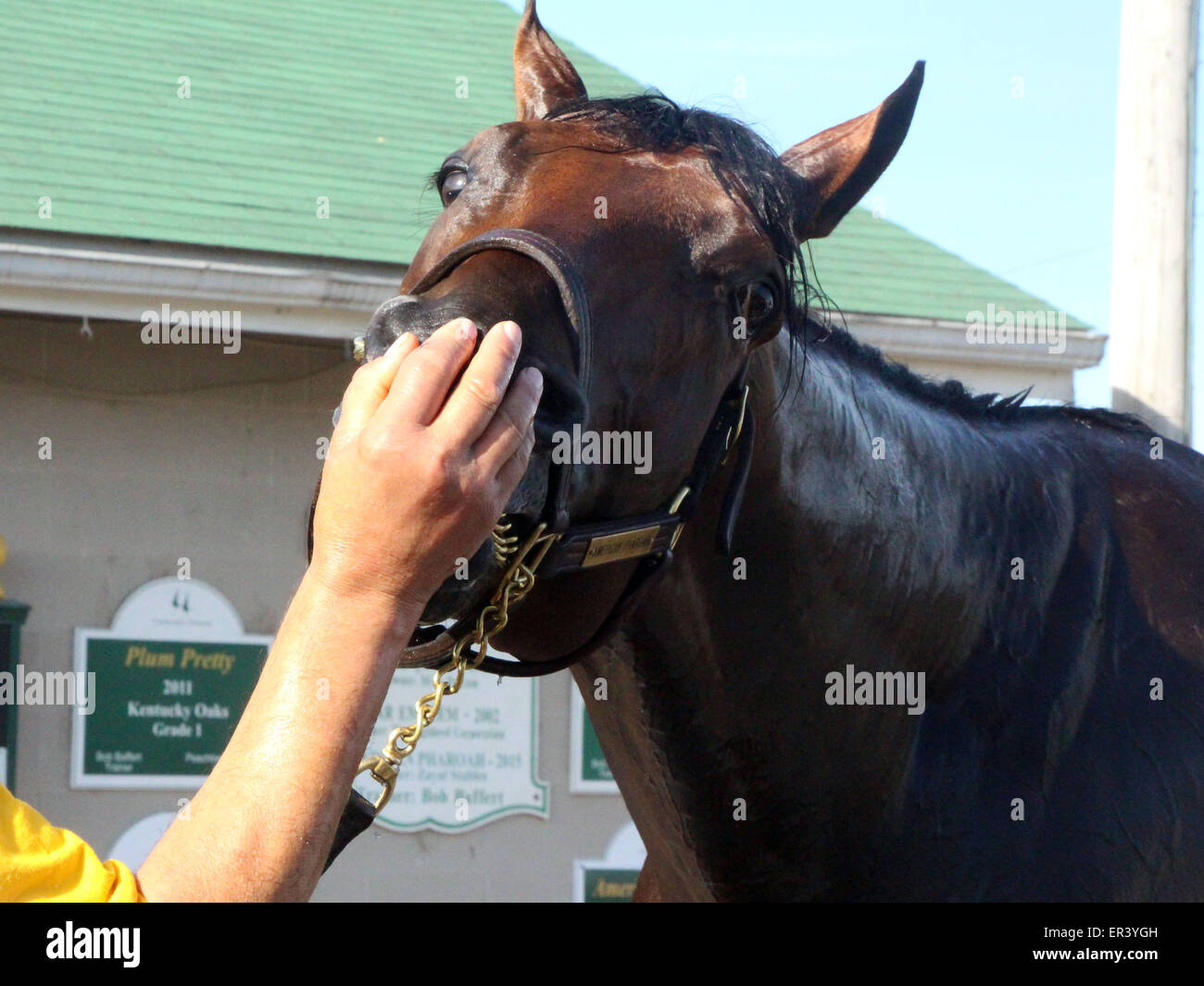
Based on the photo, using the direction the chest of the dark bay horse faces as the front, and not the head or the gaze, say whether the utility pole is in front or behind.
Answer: behind

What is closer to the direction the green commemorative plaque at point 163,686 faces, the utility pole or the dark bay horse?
the dark bay horse

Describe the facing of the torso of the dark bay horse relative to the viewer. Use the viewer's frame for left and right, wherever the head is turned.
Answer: facing the viewer and to the left of the viewer

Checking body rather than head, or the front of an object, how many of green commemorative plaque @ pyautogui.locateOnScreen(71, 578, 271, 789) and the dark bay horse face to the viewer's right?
0

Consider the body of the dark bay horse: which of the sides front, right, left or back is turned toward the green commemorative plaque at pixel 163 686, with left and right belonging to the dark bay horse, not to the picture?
right

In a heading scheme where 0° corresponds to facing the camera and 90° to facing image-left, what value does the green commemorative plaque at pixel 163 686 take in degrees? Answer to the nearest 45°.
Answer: approximately 0°

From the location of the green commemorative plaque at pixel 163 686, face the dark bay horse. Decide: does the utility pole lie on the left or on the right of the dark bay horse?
left

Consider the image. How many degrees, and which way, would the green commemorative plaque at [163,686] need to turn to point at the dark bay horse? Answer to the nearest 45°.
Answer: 0° — it already faces it

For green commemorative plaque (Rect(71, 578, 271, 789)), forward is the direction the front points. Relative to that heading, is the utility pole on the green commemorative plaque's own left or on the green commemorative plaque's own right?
on the green commemorative plaque's own left
